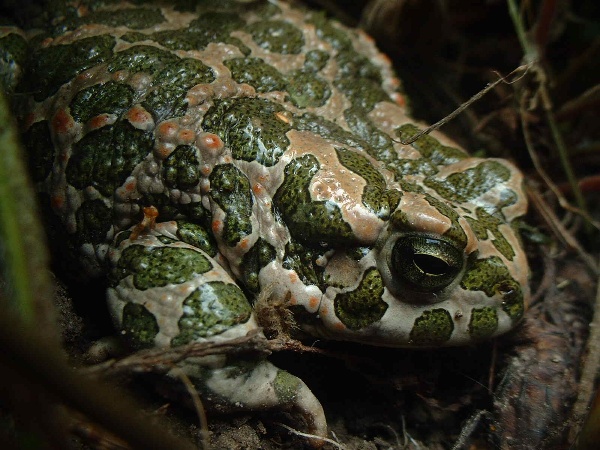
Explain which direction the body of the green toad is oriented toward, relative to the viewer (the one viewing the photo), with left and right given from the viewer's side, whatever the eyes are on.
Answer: facing the viewer and to the right of the viewer

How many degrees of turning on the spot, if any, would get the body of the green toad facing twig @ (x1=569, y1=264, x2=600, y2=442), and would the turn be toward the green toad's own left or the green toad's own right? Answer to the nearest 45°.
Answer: approximately 45° to the green toad's own left

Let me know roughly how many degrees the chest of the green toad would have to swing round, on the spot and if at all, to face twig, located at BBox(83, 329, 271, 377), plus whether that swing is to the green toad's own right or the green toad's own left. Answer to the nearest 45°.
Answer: approximately 45° to the green toad's own right
